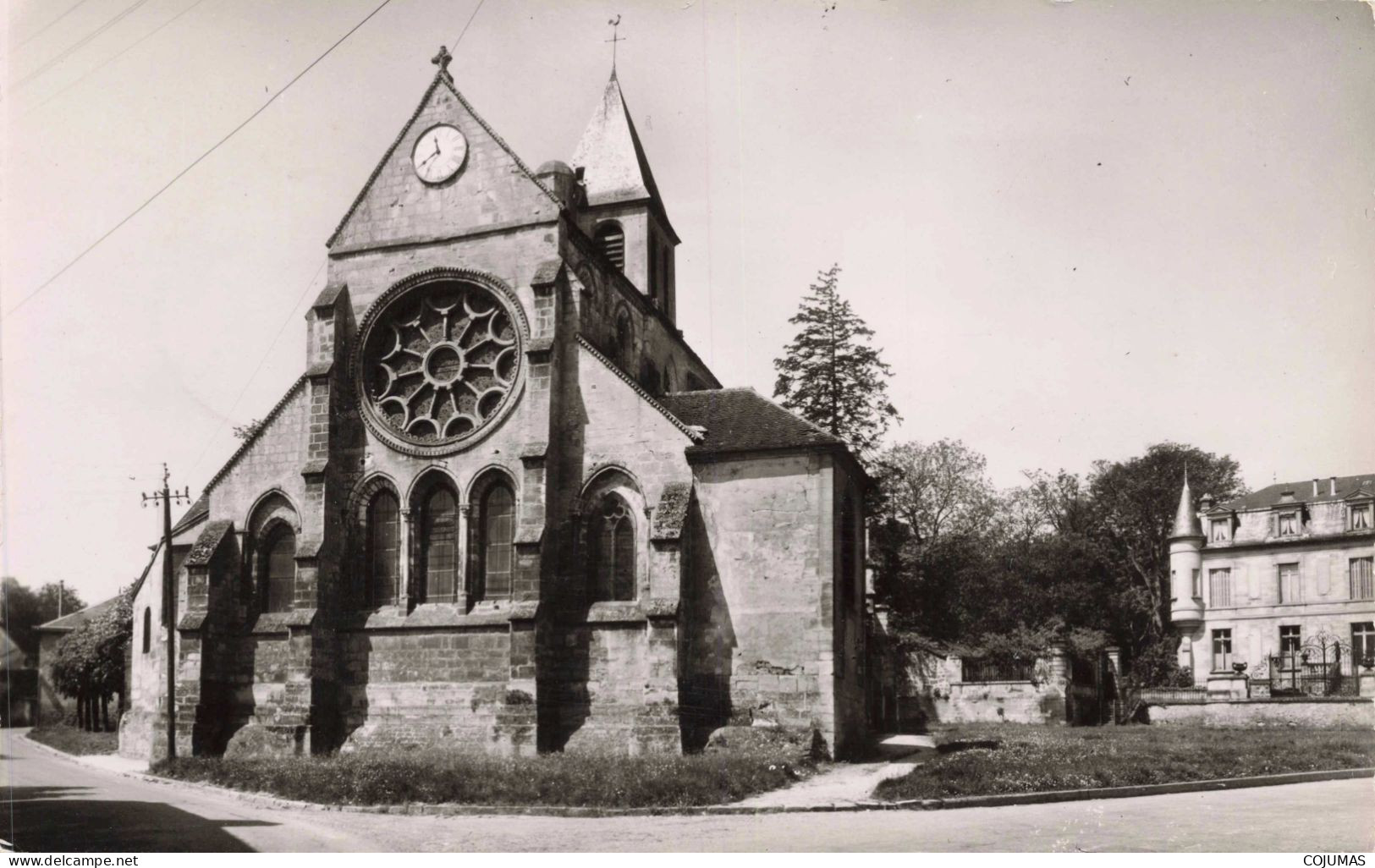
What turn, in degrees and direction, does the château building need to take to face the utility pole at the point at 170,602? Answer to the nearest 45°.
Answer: approximately 45° to its right

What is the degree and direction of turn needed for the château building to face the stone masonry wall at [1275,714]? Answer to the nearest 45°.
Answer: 0° — it already faces it

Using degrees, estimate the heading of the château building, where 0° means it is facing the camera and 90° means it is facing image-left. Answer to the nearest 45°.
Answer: approximately 0°

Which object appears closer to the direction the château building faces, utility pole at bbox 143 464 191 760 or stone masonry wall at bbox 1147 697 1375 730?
the stone masonry wall

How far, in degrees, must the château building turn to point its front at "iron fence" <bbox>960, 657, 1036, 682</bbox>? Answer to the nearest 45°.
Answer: approximately 45° to its right
